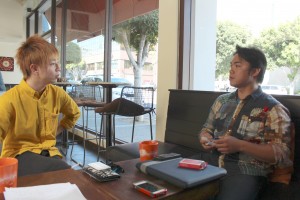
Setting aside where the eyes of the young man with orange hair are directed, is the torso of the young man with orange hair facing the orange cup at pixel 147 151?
yes

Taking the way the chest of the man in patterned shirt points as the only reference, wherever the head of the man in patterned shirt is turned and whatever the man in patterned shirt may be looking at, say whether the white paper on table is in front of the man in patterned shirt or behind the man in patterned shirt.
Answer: in front

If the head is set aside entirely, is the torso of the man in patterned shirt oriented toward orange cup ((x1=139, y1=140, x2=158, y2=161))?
yes

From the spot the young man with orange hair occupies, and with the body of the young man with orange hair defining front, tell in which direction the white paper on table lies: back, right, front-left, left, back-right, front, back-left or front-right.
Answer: front-right

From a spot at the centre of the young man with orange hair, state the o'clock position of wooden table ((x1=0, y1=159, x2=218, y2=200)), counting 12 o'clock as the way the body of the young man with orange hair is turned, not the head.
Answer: The wooden table is roughly at 1 o'clock from the young man with orange hair.

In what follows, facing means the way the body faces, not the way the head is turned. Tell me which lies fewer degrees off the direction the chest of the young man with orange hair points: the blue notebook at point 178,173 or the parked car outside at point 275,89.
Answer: the blue notebook

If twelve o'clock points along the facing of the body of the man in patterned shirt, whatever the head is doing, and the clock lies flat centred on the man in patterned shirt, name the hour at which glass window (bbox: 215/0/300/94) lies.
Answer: The glass window is roughly at 5 o'clock from the man in patterned shirt.

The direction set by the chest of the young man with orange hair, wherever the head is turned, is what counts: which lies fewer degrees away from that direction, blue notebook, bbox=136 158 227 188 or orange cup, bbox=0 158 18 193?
the blue notebook

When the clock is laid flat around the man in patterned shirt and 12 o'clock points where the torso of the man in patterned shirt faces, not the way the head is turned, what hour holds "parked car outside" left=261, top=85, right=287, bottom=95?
The parked car outside is roughly at 5 o'clock from the man in patterned shirt.

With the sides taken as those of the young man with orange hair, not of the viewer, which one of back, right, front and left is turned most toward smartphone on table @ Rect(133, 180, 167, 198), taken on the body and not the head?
front

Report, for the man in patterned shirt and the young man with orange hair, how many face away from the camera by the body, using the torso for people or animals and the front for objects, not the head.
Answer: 0

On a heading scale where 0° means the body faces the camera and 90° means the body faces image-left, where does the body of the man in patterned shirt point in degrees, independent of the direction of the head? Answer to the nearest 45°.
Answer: approximately 45°

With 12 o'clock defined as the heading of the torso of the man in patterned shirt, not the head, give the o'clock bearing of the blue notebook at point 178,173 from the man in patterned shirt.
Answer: The blue notebook is roughly at 11 o'clock from the man in patterned shirt.

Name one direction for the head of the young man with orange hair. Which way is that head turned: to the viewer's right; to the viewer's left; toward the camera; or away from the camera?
to the viewer's right
